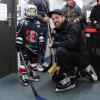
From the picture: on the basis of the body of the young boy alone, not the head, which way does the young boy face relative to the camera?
toward the camera

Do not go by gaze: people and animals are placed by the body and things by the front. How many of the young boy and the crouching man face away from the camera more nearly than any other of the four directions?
0

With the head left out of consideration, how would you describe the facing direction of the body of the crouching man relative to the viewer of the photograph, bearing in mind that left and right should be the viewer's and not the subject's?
facing the viewer and to the left of the viewer
